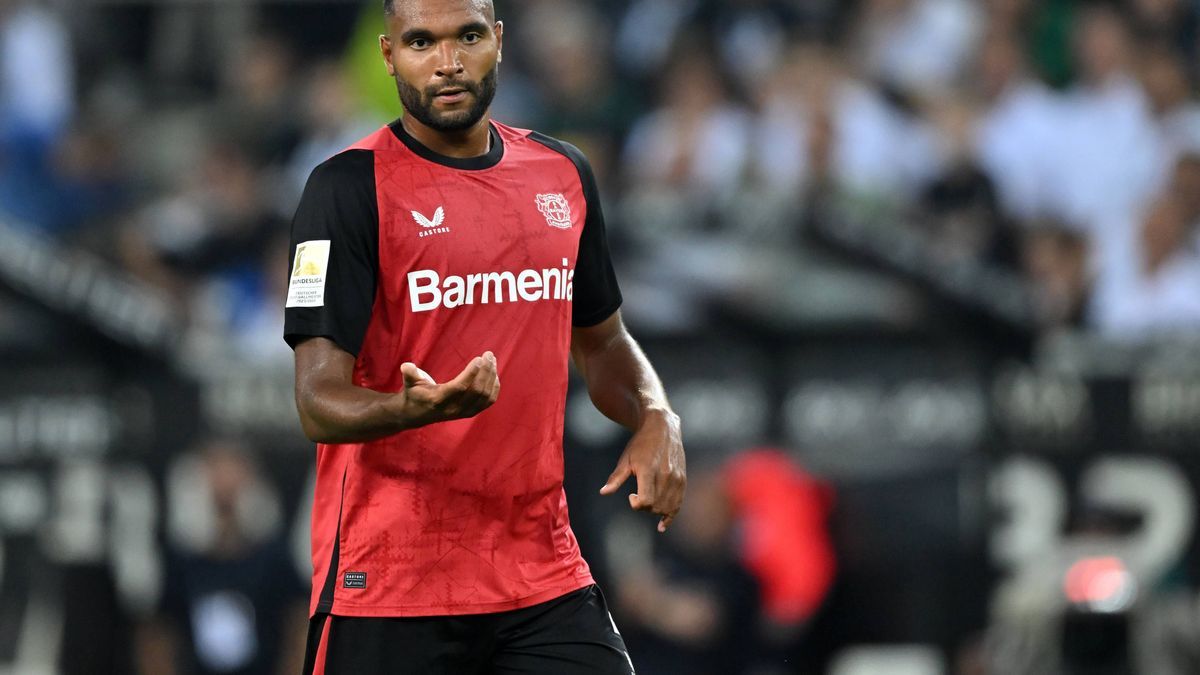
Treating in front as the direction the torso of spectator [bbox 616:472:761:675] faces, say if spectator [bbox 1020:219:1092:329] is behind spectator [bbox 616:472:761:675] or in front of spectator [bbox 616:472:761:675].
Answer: behind

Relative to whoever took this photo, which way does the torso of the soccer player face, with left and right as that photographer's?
facing the viewer and to the right of the viewer

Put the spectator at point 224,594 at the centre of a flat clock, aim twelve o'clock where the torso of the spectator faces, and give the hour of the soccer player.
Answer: The soccer player is roughly at 12 o'clock from the spectator.

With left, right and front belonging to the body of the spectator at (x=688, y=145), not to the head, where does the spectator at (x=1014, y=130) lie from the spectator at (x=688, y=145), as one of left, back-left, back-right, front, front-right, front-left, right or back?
left

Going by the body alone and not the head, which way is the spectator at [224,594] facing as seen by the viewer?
toward the camera

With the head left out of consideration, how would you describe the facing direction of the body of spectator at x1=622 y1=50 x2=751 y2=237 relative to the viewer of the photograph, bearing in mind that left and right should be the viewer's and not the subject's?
facing the viewer

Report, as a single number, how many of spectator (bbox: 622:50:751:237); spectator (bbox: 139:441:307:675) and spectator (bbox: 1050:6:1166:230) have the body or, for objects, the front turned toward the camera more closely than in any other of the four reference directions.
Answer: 3

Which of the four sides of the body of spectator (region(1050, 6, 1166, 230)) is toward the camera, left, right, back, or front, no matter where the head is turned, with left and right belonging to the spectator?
front

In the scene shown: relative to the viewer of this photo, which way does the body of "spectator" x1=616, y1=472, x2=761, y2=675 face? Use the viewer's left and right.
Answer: facing the viewer and to the left of the viewer

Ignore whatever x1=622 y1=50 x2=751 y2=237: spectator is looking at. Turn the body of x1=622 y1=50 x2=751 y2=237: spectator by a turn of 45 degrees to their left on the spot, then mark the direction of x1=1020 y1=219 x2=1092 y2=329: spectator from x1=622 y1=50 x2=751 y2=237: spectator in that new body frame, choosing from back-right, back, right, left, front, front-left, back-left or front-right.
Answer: front-left

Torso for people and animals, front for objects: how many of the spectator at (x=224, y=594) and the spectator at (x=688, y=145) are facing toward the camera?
2

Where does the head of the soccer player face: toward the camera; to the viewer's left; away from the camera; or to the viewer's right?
toward the camera

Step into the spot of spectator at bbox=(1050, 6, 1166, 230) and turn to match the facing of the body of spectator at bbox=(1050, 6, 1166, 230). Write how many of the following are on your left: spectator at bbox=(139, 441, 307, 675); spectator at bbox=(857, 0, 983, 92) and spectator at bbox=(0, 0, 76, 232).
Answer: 0
